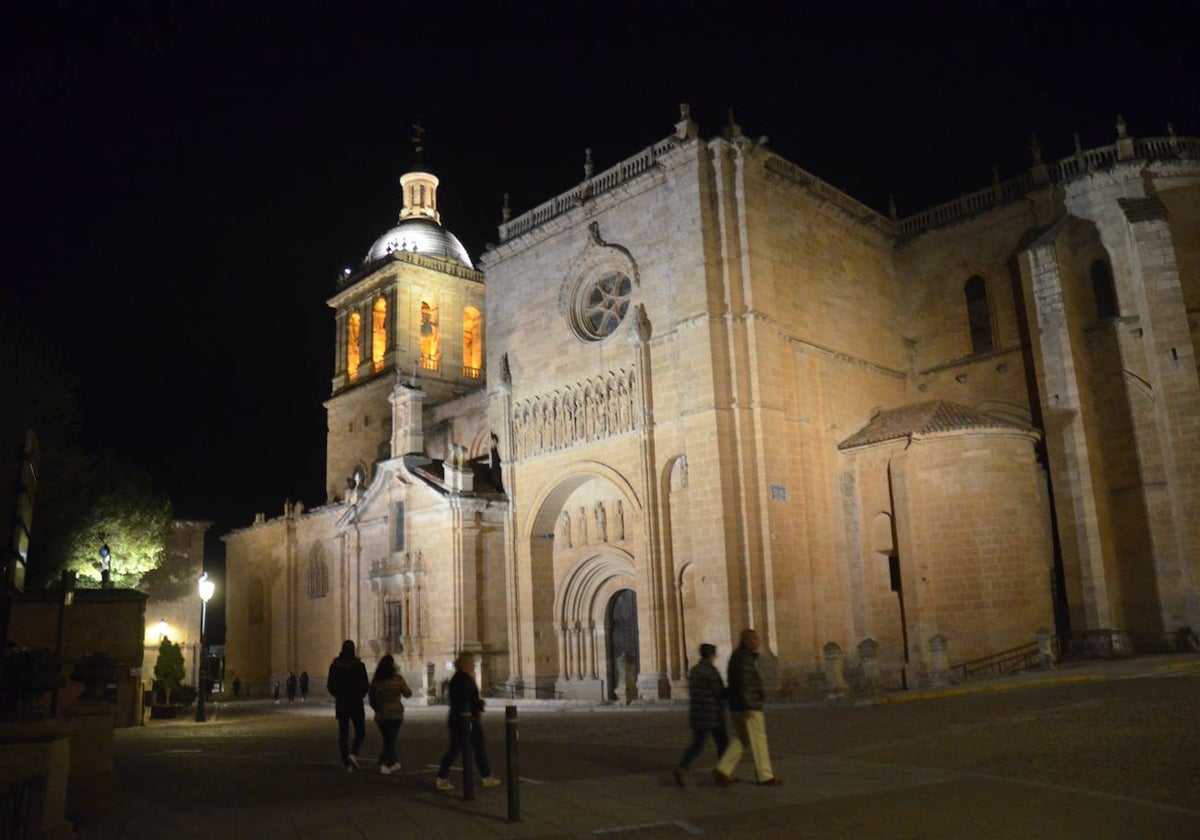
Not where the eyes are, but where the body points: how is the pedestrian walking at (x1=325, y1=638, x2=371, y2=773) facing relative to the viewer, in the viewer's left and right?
facing away from the viewer

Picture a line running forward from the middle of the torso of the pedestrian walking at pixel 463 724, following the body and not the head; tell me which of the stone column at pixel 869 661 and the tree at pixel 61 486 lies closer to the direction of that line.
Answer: the stone column

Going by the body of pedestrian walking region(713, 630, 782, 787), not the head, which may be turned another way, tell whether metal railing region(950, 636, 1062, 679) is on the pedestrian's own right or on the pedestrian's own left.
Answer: on the pedestrian's own left

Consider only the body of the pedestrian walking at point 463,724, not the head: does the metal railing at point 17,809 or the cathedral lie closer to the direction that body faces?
the cathedral

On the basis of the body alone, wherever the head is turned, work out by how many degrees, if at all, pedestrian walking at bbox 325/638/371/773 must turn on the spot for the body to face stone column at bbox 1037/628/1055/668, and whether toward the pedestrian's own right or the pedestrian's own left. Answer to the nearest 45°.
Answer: approximately 45° to the pedestrian's own right

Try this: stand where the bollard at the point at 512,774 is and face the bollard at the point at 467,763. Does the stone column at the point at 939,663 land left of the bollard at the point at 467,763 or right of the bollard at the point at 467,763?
right

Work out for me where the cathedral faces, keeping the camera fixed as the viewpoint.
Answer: facing the viewer and to the left of the viewer

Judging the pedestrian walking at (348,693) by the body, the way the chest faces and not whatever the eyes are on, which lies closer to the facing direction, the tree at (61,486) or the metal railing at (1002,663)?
the tree

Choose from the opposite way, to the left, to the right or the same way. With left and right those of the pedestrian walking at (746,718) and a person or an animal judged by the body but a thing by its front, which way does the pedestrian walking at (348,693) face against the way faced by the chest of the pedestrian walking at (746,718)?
to the left

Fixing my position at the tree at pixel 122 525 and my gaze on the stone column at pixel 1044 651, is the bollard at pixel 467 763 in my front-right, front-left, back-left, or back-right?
front-right

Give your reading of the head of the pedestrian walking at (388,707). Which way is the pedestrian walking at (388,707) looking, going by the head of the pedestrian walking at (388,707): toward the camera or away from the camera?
away from the camera
